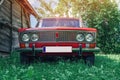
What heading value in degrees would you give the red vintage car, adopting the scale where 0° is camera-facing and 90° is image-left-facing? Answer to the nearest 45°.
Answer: approximately 0°

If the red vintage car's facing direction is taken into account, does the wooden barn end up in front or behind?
behind
